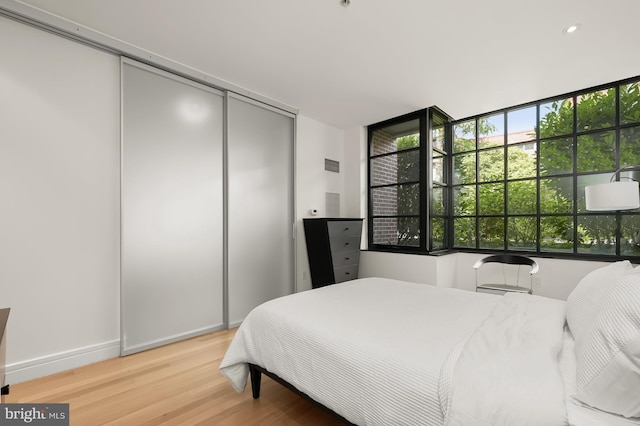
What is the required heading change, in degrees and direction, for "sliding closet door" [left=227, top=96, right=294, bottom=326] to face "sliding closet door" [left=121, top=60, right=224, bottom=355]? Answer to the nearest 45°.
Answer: approximately 90° to its right

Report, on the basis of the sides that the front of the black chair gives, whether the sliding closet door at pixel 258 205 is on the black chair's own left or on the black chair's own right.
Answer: on the black chair's own right

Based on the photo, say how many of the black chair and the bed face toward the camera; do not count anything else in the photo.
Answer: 1

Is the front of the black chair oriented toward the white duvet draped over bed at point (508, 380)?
yes

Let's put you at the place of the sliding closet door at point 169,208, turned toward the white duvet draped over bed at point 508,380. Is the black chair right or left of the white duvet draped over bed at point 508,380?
left

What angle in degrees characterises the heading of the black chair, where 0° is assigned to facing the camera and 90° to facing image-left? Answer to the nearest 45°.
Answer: approximately 0°

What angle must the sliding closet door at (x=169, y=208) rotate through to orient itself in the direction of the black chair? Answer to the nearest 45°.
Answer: approximately 45° to its left

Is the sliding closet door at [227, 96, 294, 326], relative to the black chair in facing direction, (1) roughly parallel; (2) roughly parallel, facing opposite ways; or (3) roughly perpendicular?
roughly perpendicular

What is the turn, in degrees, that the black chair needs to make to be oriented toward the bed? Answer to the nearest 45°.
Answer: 0° — it already faces it
